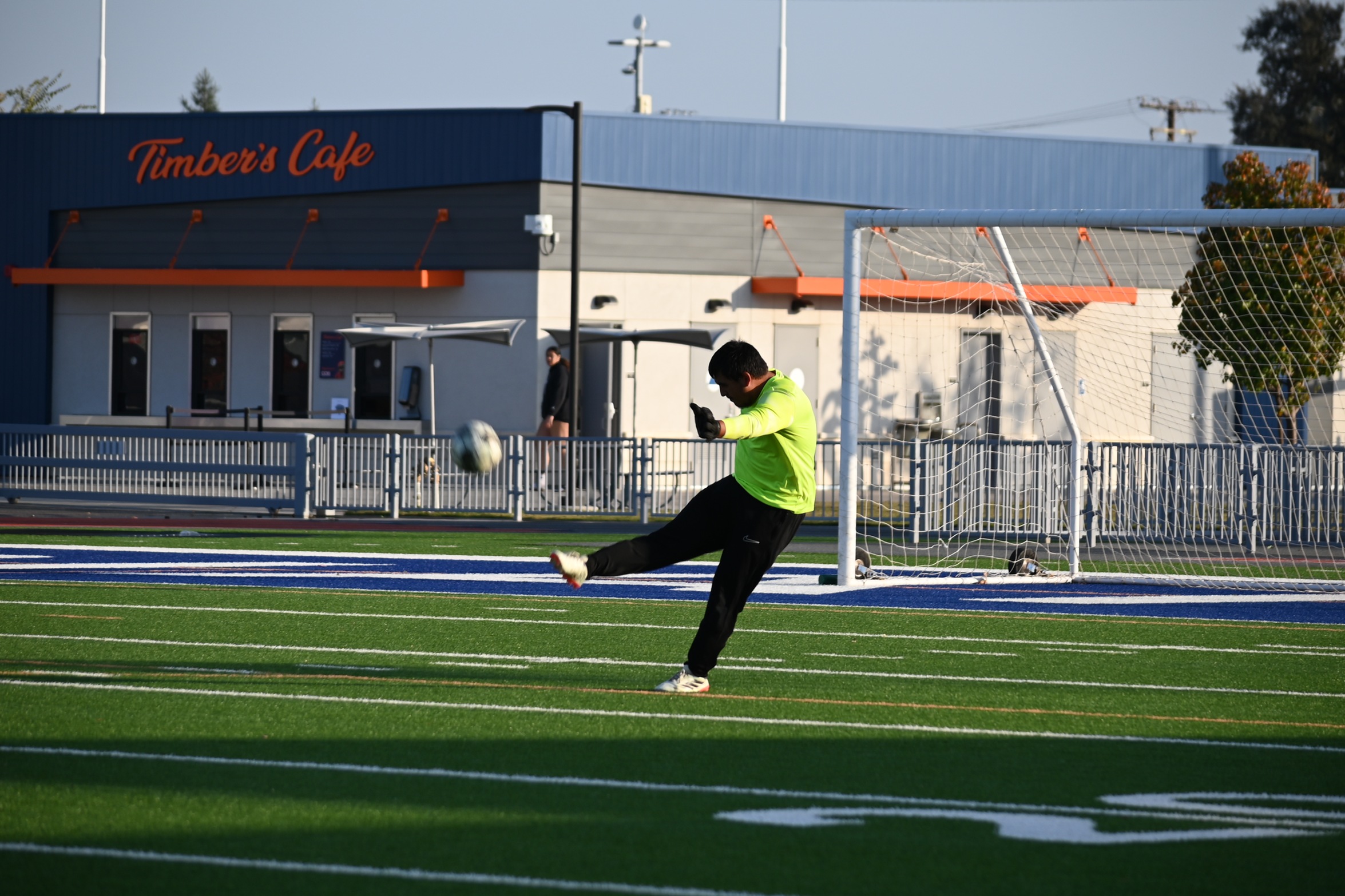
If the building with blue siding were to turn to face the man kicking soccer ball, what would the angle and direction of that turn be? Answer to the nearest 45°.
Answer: approximately 45° to its left

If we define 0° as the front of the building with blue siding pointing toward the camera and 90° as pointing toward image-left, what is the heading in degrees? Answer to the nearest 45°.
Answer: approximately 45°

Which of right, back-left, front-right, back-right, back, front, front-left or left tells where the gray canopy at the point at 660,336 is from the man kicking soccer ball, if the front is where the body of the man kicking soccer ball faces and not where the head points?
right

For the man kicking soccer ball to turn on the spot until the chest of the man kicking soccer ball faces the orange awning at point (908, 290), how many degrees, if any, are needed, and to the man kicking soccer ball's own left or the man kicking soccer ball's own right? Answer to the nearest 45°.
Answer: approximately 90° to the man kicking soccer ball's own right

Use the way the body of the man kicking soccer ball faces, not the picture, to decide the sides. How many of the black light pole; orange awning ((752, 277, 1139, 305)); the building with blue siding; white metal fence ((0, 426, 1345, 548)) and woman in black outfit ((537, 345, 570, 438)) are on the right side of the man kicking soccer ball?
5

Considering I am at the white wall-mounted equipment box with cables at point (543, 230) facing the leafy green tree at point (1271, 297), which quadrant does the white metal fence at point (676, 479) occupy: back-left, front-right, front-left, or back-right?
front-right

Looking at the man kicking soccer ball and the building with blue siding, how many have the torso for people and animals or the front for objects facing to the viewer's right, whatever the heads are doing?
0

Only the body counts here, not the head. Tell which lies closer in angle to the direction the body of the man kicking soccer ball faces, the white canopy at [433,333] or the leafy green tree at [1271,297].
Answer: the white canopy

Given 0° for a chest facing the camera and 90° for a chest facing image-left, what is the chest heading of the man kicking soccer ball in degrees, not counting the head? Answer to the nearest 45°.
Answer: approximately 90°

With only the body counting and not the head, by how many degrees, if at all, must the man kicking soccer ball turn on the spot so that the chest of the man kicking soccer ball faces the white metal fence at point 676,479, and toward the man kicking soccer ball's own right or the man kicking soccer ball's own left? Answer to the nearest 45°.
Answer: approximately 90° to the man kicking soccer ball's own right

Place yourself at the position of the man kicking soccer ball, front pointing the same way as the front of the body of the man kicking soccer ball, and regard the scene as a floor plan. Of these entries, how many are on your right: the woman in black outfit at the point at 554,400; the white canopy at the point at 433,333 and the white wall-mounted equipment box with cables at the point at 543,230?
3

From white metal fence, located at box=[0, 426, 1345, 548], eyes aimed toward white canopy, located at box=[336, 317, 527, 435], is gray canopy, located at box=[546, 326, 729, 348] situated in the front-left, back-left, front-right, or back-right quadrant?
front-right

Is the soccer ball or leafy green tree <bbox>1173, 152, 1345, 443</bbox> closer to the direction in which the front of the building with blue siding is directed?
the soccer ball
